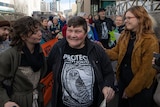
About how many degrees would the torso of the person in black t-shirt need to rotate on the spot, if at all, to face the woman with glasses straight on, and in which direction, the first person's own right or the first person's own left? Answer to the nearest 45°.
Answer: approximately 135° to the first person's own left

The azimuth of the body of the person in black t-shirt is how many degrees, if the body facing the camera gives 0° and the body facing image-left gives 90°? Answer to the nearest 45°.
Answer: approximately 0°
